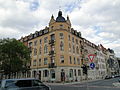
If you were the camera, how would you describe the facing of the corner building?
facing the viewer

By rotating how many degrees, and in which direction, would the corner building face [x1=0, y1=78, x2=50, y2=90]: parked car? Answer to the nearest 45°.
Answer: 0° — it already faces it

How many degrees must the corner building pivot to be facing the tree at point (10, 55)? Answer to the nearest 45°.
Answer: approximately 45° to its right

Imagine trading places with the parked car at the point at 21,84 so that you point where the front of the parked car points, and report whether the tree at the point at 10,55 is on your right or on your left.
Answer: on your left

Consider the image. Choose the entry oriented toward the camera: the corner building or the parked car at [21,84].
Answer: the corner building

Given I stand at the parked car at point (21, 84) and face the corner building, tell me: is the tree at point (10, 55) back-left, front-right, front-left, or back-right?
front-left

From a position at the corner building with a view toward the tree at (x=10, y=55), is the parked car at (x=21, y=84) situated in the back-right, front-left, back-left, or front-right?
front-left

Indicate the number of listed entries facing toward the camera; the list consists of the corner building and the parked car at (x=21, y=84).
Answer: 1

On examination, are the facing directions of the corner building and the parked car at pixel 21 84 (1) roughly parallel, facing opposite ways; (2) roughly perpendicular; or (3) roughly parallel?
roughly perpendicular

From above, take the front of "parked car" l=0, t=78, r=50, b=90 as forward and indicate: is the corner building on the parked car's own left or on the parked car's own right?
on the parked car's own left

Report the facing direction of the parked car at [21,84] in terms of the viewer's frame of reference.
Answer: facing to the right of the viewer
